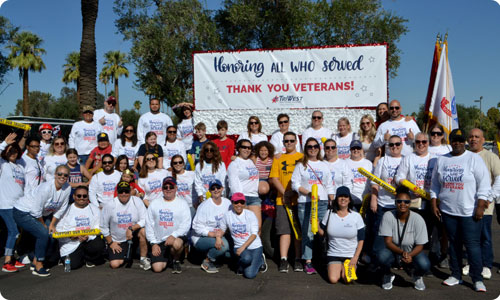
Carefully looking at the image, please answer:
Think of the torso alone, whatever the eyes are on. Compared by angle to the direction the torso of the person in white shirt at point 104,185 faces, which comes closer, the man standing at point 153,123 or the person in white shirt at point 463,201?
the person in white shirt

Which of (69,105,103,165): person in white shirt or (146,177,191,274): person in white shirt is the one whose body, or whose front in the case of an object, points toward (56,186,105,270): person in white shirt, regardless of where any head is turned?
(69,105,103,165): person in white shirt

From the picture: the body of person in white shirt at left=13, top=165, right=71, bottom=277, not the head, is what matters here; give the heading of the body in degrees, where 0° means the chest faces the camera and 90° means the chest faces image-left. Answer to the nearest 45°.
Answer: approximately 315°

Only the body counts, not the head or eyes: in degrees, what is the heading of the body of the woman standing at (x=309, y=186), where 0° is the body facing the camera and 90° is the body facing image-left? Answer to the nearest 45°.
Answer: approximately 0°

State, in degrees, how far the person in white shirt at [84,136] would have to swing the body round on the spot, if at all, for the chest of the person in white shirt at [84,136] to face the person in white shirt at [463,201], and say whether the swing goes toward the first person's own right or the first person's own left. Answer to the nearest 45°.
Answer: approximately 45° to the first person's own left

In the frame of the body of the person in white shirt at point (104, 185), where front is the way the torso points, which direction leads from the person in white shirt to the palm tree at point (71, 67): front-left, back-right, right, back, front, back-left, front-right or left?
back

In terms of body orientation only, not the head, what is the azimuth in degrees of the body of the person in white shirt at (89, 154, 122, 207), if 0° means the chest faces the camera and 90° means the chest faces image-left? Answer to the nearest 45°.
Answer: approximately 0°
